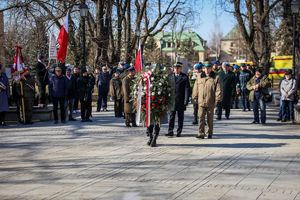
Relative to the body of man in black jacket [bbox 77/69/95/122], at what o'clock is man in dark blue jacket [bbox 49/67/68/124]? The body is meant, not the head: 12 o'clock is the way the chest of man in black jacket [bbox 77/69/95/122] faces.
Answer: man in dark blue jacket [bbox 49/67/68/124] is roughly at 2 o'clock from man in black jacket [bbox 77/69/95/122].

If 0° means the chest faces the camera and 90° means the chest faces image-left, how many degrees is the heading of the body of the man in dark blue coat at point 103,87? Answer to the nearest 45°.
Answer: approximately 0°

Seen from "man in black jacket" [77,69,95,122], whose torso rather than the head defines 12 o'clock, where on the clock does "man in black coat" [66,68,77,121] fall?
The man in black coat is roughly at 4 o'clock from the man in black jacket.

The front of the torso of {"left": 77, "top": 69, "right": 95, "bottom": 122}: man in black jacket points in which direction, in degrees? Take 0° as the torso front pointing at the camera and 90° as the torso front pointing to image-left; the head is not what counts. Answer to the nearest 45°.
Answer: approximately 0°

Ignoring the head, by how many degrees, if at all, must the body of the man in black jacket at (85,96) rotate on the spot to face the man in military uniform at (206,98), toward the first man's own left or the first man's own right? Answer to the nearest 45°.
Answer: approximately 45° to the first man's own left
